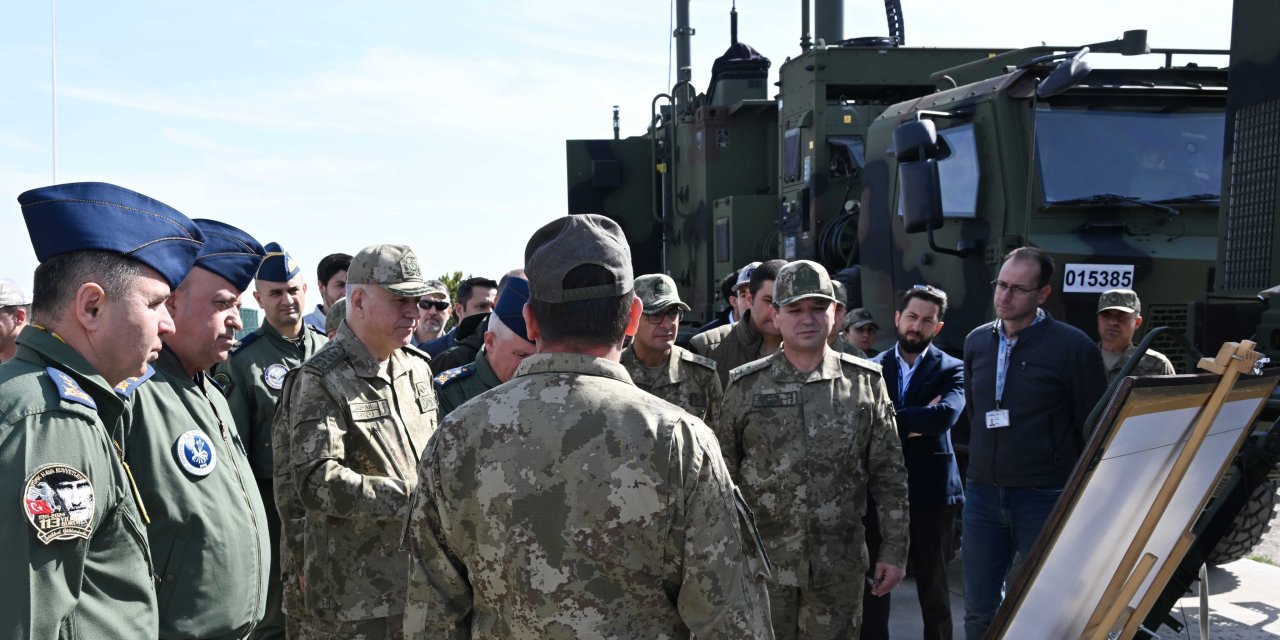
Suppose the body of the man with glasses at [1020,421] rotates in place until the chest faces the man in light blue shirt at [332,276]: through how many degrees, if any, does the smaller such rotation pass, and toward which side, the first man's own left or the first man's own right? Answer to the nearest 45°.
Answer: approximately 45° to the first man's own right

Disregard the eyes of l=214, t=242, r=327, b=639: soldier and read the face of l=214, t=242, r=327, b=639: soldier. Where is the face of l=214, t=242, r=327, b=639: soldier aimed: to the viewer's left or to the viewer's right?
to the viewer's right

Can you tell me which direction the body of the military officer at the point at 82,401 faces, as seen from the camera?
to the viewer's right

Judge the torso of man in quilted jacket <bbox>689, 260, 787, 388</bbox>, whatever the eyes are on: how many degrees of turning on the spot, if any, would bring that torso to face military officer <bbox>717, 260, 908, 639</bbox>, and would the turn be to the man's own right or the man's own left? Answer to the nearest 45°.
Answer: approximately 45° to the man's own right

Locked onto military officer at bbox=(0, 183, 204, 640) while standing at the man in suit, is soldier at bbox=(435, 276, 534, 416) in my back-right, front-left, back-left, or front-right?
front-right

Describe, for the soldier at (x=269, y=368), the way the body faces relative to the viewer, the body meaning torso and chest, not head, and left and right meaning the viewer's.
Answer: facing the viewer and to the right of the viewer

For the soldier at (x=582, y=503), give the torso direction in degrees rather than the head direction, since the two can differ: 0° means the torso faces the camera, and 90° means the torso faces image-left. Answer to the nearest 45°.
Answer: approximately 180°

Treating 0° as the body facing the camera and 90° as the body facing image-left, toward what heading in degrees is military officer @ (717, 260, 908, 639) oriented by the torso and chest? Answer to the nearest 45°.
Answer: approximately 0°

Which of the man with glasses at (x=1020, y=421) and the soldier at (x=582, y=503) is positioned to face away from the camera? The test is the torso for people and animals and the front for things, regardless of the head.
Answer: the soldier

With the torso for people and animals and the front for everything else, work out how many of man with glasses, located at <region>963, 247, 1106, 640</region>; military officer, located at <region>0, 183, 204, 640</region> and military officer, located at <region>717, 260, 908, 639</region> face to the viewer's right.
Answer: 1

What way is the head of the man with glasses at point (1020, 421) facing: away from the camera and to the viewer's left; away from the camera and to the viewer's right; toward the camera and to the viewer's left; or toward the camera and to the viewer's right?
toward the camera and to the viewer's left

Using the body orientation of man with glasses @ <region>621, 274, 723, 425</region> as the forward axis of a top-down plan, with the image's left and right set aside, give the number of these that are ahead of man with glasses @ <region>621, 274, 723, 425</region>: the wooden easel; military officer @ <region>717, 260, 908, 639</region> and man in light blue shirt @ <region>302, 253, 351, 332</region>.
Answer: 2

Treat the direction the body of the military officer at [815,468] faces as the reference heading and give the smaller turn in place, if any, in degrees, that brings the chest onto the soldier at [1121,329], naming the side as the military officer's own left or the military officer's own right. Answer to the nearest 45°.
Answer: approximately 135° to the military officer's own left

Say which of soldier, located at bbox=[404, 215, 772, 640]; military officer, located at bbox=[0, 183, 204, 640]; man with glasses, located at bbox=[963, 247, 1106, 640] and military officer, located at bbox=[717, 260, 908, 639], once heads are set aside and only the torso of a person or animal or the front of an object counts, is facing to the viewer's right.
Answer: military officer, located at bbox=[0, 183, 204, 640]

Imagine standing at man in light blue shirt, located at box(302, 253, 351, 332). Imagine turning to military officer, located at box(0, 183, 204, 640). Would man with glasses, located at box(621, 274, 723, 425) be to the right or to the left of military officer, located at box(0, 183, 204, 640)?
left
